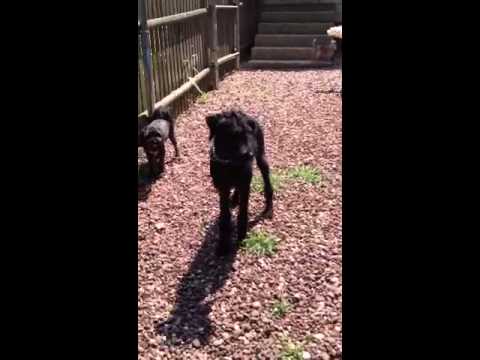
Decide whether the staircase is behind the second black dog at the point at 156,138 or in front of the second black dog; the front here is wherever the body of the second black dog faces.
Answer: behind

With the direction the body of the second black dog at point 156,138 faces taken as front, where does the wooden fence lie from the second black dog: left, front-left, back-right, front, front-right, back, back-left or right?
back-right

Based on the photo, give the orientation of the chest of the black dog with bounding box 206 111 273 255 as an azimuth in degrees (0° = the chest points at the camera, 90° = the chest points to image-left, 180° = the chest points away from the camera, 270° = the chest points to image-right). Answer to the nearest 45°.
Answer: approximately 45°

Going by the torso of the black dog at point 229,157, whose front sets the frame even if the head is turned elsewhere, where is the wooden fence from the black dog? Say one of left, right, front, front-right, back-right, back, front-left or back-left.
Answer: back-right

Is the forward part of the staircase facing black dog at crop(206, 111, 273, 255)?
yes

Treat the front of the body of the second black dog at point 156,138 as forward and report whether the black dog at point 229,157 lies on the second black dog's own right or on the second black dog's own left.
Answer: on the second black dog's own left
